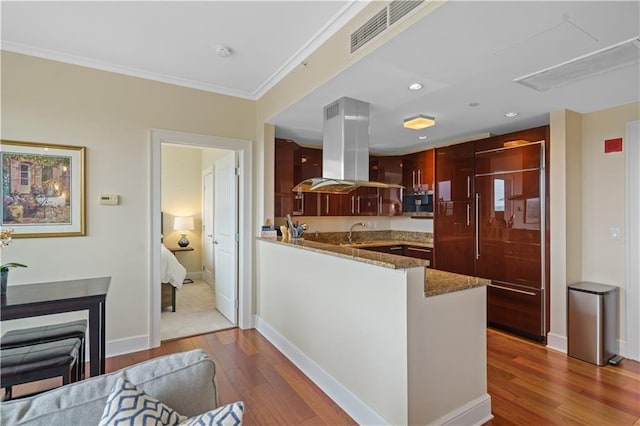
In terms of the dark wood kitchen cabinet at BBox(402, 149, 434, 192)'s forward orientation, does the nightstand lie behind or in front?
in front

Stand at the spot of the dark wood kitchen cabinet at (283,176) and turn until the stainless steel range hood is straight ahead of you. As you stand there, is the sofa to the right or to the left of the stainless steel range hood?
right

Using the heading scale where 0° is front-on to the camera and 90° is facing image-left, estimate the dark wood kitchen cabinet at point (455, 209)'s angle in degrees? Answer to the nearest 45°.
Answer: approximately 45°

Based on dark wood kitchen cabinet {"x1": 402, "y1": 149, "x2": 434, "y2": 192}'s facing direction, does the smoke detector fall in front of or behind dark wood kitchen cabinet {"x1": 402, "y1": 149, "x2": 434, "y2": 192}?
in front

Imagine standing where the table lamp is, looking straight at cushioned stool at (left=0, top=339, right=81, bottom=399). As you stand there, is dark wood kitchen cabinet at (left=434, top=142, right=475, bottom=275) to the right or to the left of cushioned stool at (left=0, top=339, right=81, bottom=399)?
left

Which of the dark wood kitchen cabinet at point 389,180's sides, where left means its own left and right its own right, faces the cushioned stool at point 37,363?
front

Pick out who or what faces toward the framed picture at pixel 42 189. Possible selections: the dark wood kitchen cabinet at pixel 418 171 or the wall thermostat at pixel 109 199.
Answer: the dark wood kitchen cabinet

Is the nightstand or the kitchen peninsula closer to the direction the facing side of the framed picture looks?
the kitchen peninsula
